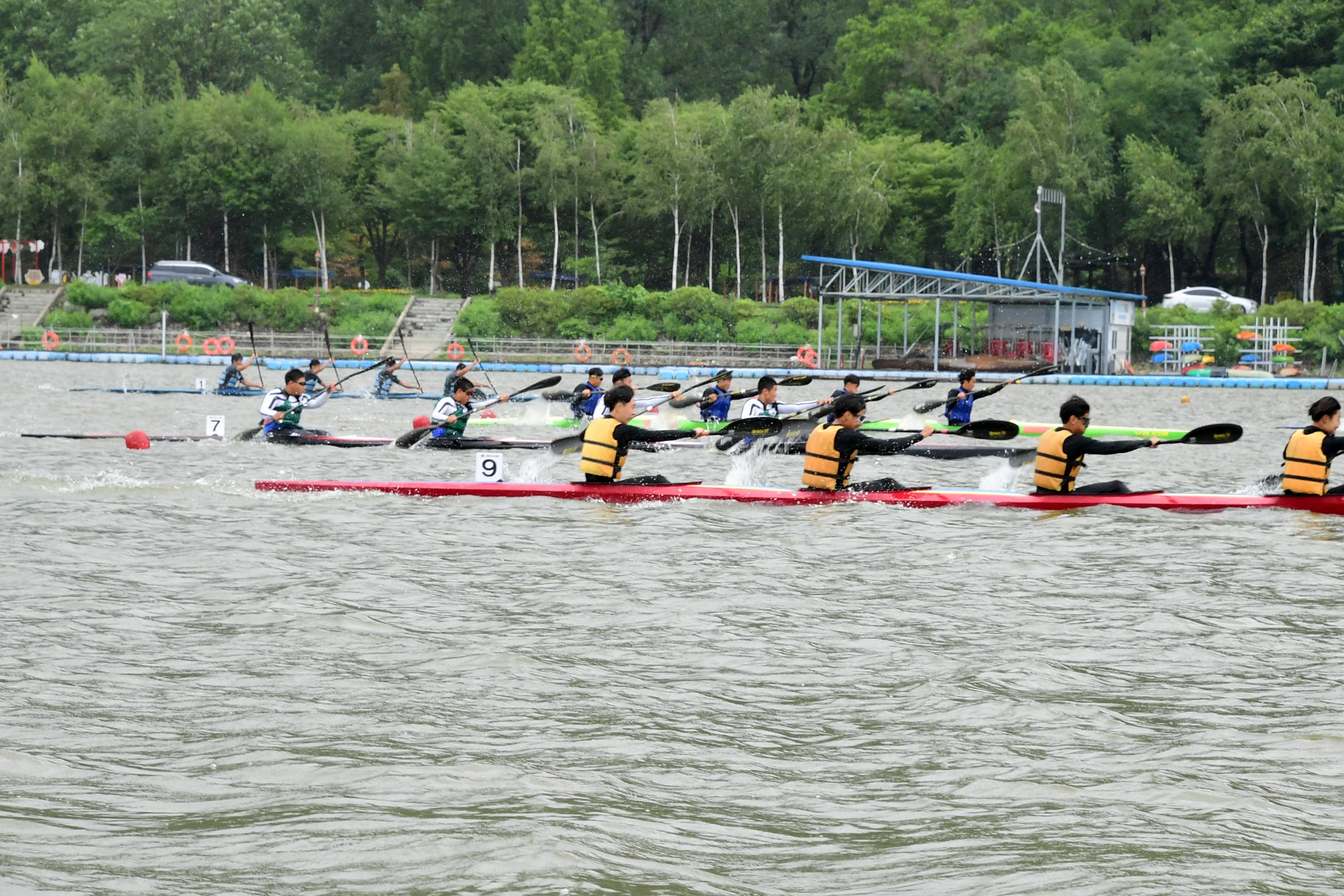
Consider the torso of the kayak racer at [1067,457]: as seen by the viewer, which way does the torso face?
to the viewer's right

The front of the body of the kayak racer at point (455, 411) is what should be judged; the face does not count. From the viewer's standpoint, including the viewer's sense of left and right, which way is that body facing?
facing to the right of the viewer

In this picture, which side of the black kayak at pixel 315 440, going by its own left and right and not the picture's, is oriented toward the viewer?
right

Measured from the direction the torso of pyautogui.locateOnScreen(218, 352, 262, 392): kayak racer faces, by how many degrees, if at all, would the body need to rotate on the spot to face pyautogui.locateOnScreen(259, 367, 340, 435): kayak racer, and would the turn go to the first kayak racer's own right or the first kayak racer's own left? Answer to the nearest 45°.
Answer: approximately 90° to the first kayak racer's own right

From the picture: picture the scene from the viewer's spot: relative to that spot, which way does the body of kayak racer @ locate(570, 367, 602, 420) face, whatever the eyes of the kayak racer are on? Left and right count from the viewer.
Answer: facing to the right of the viewer

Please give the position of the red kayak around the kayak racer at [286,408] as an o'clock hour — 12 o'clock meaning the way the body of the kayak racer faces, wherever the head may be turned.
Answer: The red kayak is roughly at 2 o'clock from the kayak racer.

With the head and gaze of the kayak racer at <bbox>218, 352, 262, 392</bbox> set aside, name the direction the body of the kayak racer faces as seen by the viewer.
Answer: to the viewer's right

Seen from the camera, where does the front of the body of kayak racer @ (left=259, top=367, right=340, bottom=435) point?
to the viewer's right

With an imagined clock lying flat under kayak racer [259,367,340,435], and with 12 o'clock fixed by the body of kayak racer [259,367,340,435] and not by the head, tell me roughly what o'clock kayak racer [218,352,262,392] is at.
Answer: kayak racer [218,352,262,392] is roughly at 9 o'clock from kayak racer [259,367,340,435].

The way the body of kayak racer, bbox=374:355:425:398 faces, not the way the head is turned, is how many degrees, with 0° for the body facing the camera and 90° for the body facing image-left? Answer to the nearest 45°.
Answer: approximately 270°

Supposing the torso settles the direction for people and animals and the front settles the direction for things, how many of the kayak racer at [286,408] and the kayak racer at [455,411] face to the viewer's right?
2

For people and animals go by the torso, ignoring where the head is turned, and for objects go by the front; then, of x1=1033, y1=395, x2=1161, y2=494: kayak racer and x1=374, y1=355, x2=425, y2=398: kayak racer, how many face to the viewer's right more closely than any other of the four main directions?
2

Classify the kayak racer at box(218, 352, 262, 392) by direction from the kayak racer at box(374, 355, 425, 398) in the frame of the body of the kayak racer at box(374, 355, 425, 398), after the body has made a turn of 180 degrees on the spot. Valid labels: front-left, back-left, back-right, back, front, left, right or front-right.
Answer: front

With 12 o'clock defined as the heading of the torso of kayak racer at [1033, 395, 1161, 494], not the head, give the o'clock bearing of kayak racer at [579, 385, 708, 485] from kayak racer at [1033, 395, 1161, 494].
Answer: kayak racer at [579, 385, 708, 485] is roughly at 6 o'clock from kayak racer at [1033, 395, 1161, 494].
